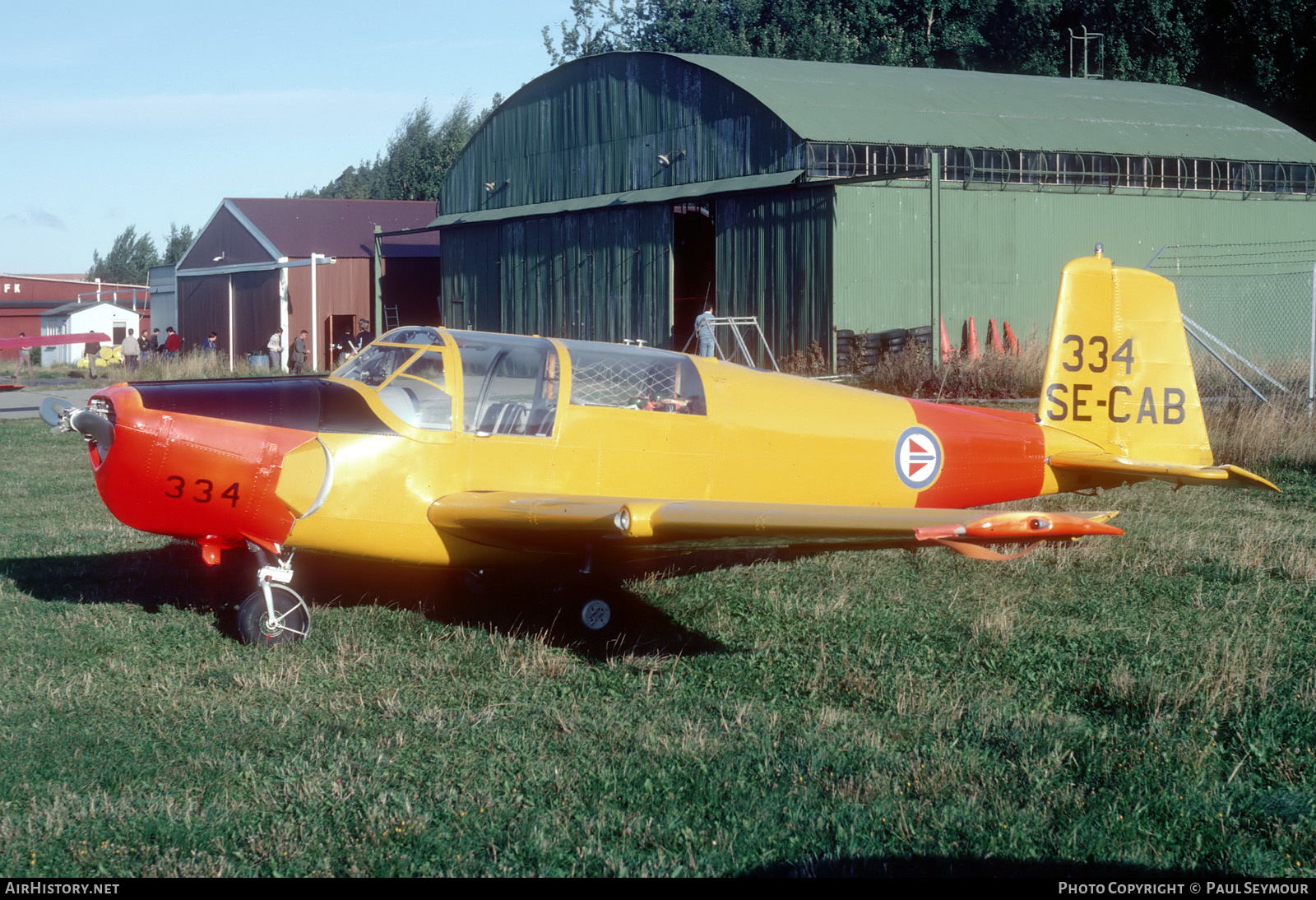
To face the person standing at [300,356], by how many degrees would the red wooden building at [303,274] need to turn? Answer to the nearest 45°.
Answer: approximately 45° to its left

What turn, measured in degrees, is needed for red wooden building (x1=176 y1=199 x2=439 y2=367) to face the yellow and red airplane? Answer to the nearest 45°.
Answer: approximately 45° to its left

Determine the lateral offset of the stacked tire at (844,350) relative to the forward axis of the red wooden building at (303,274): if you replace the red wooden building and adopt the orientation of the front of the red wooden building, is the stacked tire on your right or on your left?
on your left

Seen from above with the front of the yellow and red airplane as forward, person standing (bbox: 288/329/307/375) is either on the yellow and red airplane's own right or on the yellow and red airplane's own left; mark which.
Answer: on the yellow and red airplane's own right

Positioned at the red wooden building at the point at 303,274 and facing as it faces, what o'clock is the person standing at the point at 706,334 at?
The person standing is roughly at 10 o'clock from the red wooden building.

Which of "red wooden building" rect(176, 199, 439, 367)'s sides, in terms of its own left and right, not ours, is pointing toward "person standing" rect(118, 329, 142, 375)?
front

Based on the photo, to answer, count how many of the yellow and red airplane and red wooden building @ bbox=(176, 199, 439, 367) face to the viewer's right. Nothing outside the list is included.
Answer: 0

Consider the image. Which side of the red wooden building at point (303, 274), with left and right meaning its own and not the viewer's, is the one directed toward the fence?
left

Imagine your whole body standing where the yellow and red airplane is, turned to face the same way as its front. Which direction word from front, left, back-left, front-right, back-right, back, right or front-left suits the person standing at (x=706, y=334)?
back-right

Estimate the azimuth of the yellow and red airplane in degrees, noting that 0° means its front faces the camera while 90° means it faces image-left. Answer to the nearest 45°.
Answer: approximately 45°

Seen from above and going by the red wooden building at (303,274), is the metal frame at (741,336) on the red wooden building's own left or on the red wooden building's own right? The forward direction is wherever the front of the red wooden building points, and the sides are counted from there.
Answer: on the red wooden building's own left

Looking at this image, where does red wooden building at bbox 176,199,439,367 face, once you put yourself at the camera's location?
facing the viewer and to the left of the viewer

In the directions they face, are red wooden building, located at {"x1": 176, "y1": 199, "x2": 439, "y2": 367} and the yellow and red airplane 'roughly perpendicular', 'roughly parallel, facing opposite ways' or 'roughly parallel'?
roughly parallel

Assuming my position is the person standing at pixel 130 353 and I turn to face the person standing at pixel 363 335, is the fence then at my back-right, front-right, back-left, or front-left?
front-right

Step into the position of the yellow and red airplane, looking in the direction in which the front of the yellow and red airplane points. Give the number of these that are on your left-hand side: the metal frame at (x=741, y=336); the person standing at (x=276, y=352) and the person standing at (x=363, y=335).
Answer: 0
